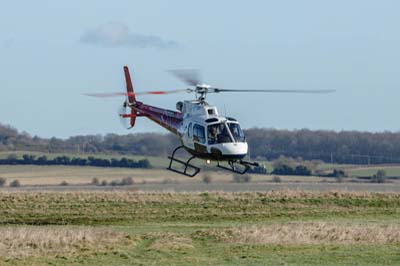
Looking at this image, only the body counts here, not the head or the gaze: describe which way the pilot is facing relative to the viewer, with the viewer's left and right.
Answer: facing the viewer and to the right of the viewer
